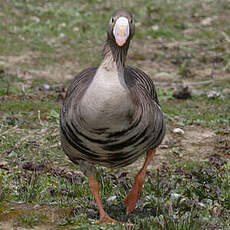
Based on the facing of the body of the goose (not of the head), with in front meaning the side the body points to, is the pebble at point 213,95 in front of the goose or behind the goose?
behind

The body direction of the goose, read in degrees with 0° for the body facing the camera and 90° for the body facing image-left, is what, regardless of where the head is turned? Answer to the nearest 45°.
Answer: approximately 0°
